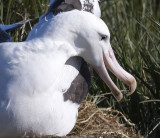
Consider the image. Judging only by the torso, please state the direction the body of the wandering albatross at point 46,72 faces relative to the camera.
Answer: to the viewer's right
